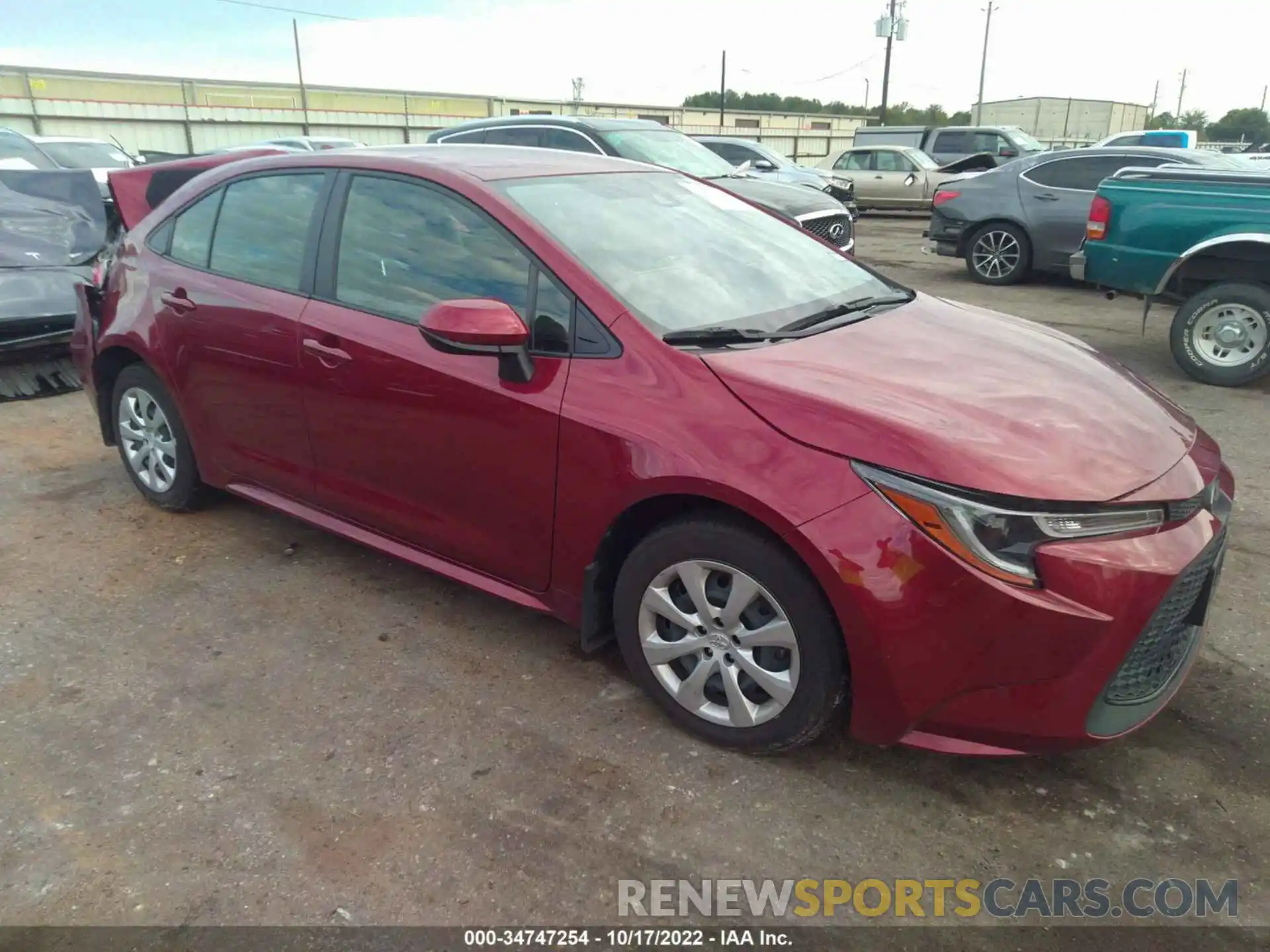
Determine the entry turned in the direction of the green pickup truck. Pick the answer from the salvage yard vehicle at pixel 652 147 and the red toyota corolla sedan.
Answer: the salvage yard vehicle

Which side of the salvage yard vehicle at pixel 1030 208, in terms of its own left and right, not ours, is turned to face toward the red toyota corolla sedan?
right

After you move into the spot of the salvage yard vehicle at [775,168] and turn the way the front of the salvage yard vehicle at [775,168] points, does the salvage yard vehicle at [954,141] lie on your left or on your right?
on your left

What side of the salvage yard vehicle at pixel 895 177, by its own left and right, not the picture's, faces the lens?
right

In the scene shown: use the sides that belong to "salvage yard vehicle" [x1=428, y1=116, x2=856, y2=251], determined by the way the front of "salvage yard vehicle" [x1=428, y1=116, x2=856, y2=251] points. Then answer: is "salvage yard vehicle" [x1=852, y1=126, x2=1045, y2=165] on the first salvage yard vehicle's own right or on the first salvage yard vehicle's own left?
on the first salvage yard vehicle's own left

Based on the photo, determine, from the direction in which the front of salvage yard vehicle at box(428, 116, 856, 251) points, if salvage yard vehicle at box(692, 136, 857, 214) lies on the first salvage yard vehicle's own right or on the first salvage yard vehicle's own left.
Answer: on the first salvage yard vehicle's own left

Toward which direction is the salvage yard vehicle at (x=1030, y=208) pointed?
to the viewer's right

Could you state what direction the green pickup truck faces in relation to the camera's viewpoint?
facing to the right of the viewer

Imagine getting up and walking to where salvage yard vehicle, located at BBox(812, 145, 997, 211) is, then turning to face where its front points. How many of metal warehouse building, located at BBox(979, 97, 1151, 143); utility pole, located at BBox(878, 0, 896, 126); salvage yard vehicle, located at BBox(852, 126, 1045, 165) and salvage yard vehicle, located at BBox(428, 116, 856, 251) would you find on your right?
1

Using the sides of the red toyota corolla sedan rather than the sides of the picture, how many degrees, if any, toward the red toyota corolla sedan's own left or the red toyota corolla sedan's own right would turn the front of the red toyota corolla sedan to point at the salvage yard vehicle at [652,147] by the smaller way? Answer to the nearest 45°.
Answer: approximately 135° to the red toyota corolla sedan's own left

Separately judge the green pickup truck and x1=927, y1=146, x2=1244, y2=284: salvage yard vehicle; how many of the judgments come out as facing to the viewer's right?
2

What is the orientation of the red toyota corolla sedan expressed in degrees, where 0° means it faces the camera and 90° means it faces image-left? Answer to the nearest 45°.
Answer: approximately 315°

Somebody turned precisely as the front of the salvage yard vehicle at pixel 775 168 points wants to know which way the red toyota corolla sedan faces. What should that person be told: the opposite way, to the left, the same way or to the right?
the same way
